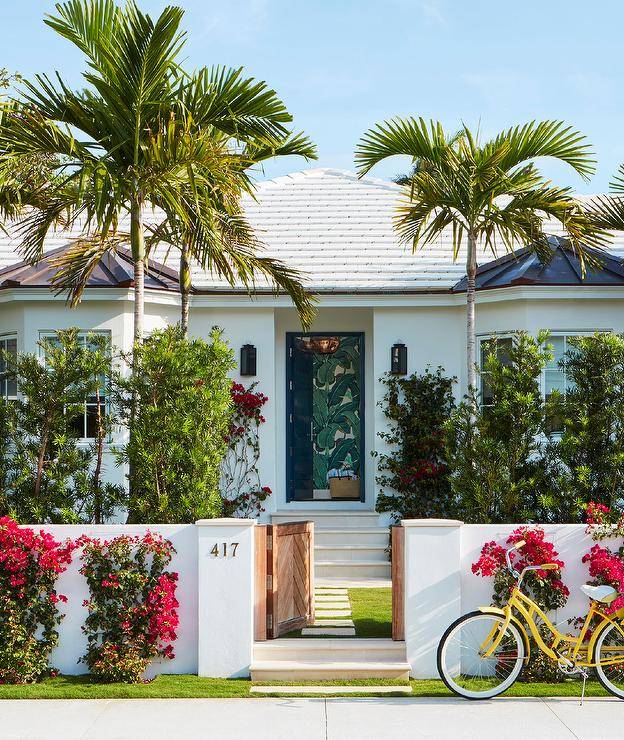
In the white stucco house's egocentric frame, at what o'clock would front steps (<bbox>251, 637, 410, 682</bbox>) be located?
The front steps is roughly at 12 o'clock from the white stucco house.

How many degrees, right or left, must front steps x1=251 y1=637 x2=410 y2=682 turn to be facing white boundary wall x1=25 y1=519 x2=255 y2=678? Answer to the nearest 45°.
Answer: approximately 90° to its right

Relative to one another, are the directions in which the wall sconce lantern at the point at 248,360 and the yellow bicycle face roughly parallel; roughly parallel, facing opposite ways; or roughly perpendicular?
roughly perpendicular

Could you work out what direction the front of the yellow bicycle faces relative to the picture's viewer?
facing to the left of the viewer

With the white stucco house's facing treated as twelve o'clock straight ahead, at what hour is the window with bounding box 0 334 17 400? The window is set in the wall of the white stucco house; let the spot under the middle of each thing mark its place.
The window is roughly at 3 o'clock from the white stucco house.

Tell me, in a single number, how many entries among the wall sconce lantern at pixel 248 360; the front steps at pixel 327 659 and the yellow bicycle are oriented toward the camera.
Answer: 2

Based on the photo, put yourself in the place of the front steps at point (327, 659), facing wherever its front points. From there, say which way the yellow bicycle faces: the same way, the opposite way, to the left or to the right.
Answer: to the right
